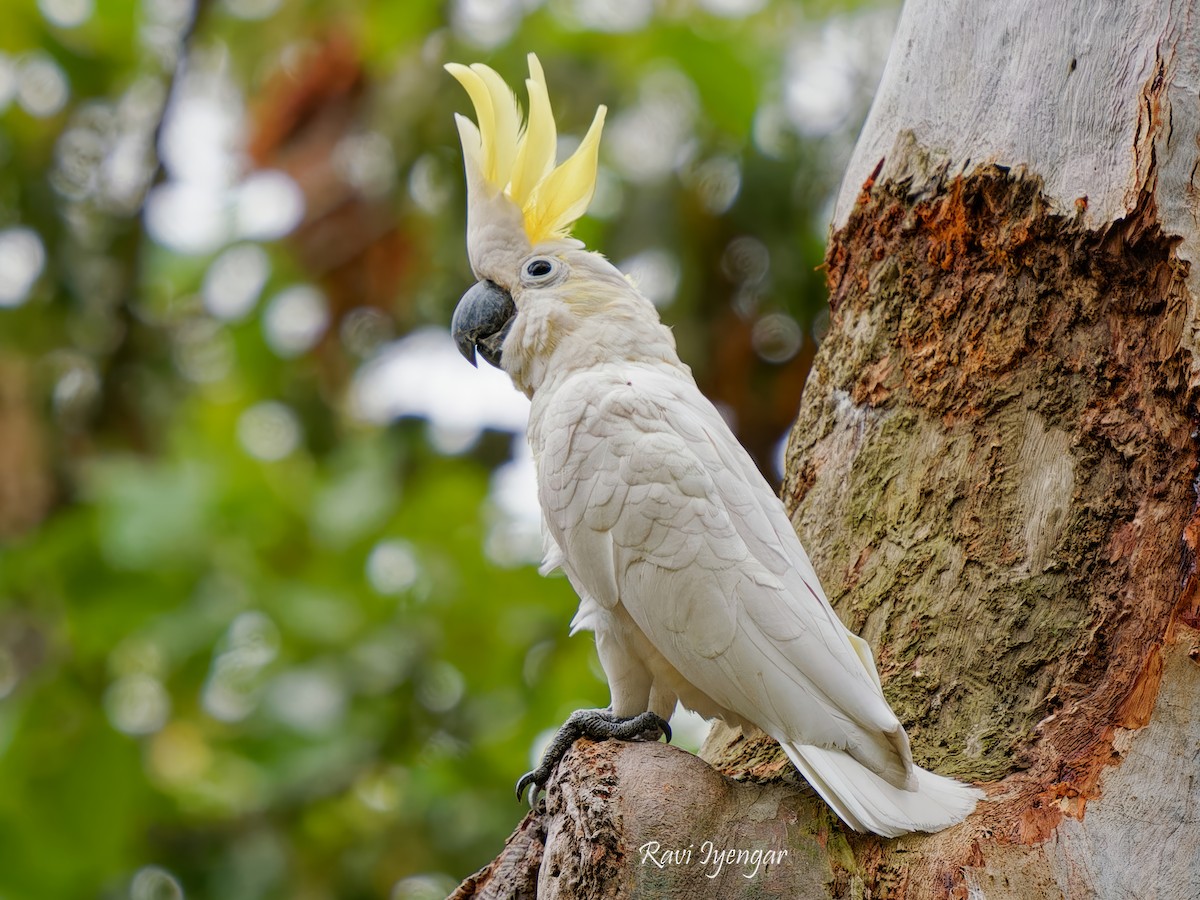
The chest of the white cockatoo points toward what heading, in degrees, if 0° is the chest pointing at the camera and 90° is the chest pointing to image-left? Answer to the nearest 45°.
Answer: approximately 90°
